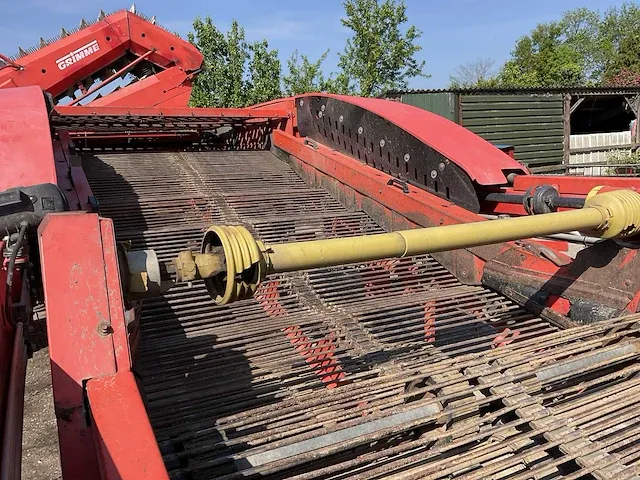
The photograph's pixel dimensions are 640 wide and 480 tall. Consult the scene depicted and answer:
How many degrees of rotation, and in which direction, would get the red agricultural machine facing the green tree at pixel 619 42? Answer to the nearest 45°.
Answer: approximately 90° to its left

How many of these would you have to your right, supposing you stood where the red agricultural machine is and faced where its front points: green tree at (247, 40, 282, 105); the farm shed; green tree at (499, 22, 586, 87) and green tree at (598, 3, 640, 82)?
0

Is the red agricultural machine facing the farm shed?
no

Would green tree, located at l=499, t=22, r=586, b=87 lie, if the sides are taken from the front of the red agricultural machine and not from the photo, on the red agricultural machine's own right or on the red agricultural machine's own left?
on the red agricultural machine's own left

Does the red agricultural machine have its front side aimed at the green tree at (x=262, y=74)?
no

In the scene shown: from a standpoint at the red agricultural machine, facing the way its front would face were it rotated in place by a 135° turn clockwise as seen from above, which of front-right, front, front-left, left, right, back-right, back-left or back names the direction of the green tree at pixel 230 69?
right

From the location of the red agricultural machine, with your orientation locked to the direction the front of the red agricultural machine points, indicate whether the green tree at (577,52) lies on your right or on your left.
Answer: on your left
